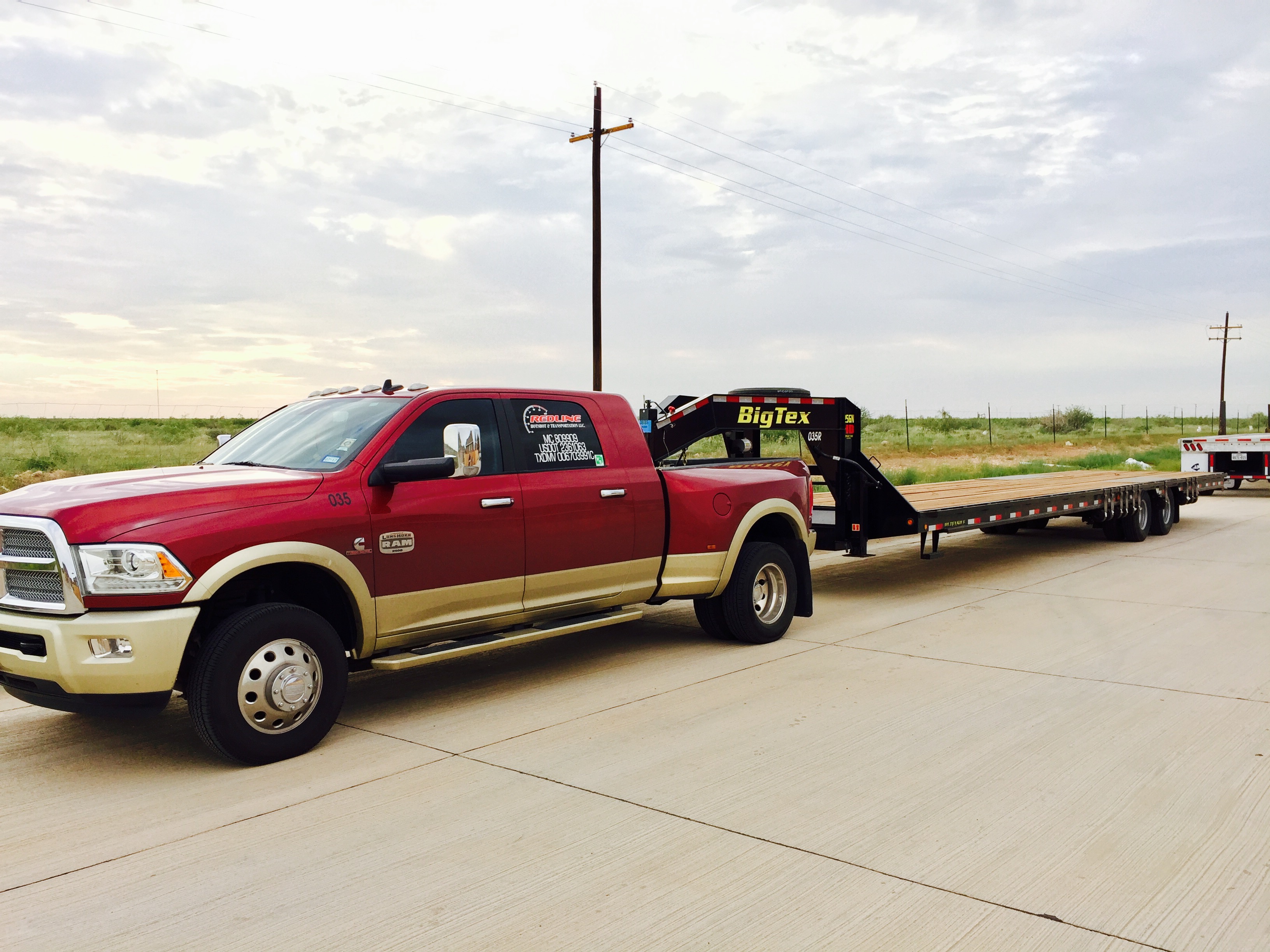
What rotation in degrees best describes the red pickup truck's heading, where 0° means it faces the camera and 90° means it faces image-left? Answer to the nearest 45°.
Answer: approximately 45°

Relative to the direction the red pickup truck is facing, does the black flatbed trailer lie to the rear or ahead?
to the rear

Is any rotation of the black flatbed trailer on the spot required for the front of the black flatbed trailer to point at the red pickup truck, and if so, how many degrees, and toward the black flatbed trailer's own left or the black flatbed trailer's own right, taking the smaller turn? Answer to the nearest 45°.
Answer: approximately 45° to the black flatbed trailer's own left

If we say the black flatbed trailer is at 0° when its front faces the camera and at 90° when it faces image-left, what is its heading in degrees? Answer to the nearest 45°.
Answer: approximately 45°
